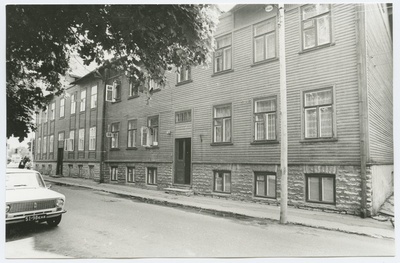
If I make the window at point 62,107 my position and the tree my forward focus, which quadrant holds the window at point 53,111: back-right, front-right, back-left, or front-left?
back-right

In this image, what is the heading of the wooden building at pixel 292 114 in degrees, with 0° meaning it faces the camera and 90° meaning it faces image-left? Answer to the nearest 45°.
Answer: approximately 45°

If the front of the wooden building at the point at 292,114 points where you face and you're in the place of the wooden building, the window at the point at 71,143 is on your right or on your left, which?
on your right

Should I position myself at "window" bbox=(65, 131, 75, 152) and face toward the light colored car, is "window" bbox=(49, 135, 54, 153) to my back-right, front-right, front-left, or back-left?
back-right

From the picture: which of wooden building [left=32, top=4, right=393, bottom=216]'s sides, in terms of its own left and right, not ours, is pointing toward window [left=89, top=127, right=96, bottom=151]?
right

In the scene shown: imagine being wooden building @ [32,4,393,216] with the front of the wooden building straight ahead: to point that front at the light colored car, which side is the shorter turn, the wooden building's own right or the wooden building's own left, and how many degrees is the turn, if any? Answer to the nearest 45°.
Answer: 0° — it already faces it

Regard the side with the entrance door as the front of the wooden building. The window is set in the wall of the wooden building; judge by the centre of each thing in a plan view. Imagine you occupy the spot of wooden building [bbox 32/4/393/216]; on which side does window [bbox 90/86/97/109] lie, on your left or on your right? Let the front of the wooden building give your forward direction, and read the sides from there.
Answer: on your right
